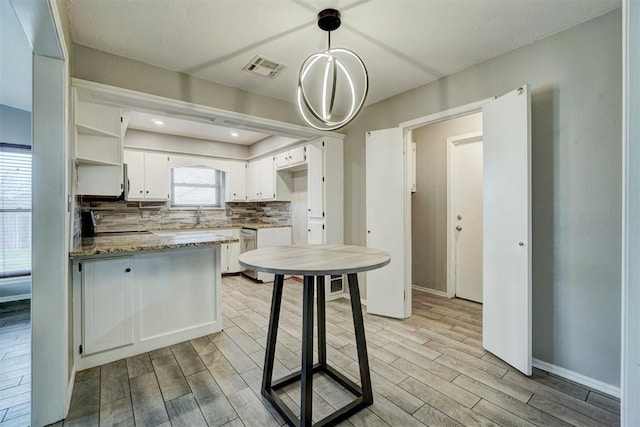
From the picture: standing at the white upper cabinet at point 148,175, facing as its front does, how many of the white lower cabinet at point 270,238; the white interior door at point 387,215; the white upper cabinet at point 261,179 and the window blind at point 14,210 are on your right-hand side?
1

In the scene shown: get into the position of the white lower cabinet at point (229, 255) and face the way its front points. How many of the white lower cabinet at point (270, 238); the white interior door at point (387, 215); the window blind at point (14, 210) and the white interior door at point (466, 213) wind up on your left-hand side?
3

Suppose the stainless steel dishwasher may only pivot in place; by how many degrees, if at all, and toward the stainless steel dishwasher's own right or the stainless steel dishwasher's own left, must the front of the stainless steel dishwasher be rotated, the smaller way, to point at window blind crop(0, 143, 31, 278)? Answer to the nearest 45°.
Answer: approximately 45° to the stainless steel dishwasher's own right

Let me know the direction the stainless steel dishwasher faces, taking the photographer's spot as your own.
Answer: facing the viewer and to the left of the viewer

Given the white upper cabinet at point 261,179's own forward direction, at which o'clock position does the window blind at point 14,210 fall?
The window blind is roughly at 1 o'clock from the white upper cabinet.

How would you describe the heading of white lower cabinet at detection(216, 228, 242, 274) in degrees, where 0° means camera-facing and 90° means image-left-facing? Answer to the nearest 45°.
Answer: approximately 45°

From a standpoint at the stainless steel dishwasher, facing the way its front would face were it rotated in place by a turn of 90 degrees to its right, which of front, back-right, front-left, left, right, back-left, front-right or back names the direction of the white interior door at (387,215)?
back

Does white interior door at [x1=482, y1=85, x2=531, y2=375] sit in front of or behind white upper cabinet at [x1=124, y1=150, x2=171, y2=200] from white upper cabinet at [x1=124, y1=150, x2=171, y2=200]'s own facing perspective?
in front

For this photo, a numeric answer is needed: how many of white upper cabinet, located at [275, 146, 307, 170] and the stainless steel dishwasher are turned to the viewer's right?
0
